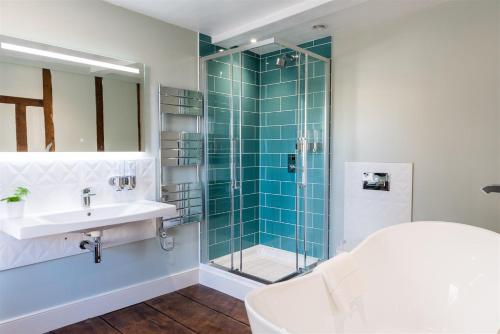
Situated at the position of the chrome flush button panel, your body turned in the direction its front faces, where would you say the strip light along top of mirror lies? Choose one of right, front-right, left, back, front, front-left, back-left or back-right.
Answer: front-right

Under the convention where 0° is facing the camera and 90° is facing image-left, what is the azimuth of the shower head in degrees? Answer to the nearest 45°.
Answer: approximately 45°

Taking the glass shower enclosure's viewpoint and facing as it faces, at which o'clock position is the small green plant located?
The small green plant is roughly at 2 o'clock from the glass shower enclosure.

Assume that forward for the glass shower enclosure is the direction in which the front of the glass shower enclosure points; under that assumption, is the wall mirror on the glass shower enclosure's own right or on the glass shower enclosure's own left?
on the glass shower enclosure's own right

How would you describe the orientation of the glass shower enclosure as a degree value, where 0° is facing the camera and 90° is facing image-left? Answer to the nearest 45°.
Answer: approximately 0°

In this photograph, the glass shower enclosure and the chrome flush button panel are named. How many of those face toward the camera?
2

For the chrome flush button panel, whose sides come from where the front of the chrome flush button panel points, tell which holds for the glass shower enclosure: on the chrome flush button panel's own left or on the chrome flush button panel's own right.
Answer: on the chrome flush button panel's own right

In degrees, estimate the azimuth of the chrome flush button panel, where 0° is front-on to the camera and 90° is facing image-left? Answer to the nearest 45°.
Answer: approximately 0°
